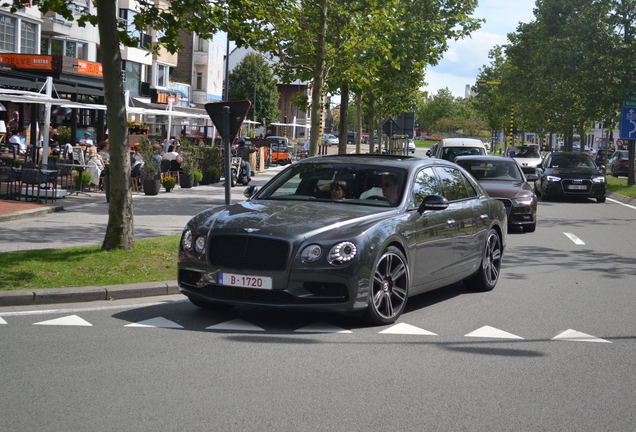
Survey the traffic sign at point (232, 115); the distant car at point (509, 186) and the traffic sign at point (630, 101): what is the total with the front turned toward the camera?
2

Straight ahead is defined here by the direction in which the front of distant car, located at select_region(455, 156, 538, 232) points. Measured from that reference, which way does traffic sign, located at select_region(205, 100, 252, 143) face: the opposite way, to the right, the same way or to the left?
the opposite way

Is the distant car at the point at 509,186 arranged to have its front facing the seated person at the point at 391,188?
yes

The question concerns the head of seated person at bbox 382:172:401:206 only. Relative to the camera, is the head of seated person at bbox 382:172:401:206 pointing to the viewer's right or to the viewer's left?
to the viewer's left

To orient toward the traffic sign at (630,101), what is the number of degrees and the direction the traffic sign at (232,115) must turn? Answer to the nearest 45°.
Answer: approximately 45° to its right

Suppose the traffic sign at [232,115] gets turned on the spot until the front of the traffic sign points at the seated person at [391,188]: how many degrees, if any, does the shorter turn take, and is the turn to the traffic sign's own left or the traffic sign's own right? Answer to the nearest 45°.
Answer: approximately 135° to the traffic sign's own right

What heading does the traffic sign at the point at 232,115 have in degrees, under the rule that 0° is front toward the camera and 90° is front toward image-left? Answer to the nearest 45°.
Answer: approximately 180°

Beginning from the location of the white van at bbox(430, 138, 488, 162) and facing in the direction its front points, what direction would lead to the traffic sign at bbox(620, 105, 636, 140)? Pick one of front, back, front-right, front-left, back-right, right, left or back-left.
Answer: back-left

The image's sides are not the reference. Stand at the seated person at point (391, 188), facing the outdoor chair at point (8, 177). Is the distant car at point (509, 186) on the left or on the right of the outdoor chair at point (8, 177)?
right

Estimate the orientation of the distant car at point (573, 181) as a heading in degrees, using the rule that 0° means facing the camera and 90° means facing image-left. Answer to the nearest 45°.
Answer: approximately 0°
